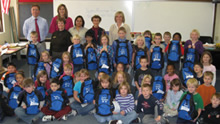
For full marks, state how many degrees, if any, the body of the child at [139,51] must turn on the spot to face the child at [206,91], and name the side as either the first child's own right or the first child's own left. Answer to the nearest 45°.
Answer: approximately 45° to the first child's own left

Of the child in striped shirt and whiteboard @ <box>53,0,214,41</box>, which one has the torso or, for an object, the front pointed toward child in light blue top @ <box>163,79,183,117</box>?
the whiteboard

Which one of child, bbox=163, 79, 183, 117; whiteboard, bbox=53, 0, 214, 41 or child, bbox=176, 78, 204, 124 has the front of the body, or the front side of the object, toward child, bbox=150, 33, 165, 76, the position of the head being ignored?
the whiteboard

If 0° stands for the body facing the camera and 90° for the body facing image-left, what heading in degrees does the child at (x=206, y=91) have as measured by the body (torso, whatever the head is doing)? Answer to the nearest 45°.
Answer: approximately 0°

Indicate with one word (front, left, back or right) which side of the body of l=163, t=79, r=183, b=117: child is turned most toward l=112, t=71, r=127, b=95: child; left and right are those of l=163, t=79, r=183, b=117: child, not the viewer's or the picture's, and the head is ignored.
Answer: right
